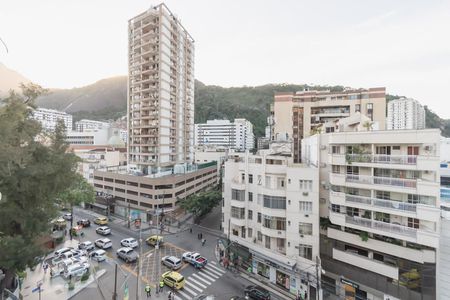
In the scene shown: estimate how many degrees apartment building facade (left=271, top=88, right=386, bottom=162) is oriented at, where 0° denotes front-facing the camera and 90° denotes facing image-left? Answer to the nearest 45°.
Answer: approximately 0°

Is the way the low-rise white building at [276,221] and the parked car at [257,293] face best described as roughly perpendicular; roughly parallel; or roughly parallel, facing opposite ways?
roughly perpendicular

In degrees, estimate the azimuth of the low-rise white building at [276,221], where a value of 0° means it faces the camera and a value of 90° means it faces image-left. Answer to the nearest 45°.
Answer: approximately 45°

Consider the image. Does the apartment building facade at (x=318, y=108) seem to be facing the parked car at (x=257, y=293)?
yes

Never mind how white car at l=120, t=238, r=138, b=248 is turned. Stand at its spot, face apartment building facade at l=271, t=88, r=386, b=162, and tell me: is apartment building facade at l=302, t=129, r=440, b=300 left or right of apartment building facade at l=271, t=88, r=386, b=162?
right

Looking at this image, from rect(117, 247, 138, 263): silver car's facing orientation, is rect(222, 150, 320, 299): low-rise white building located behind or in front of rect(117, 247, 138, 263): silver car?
behind

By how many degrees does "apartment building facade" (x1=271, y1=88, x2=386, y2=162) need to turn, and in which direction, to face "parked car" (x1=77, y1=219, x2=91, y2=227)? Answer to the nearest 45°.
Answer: approximately 45° to its right
